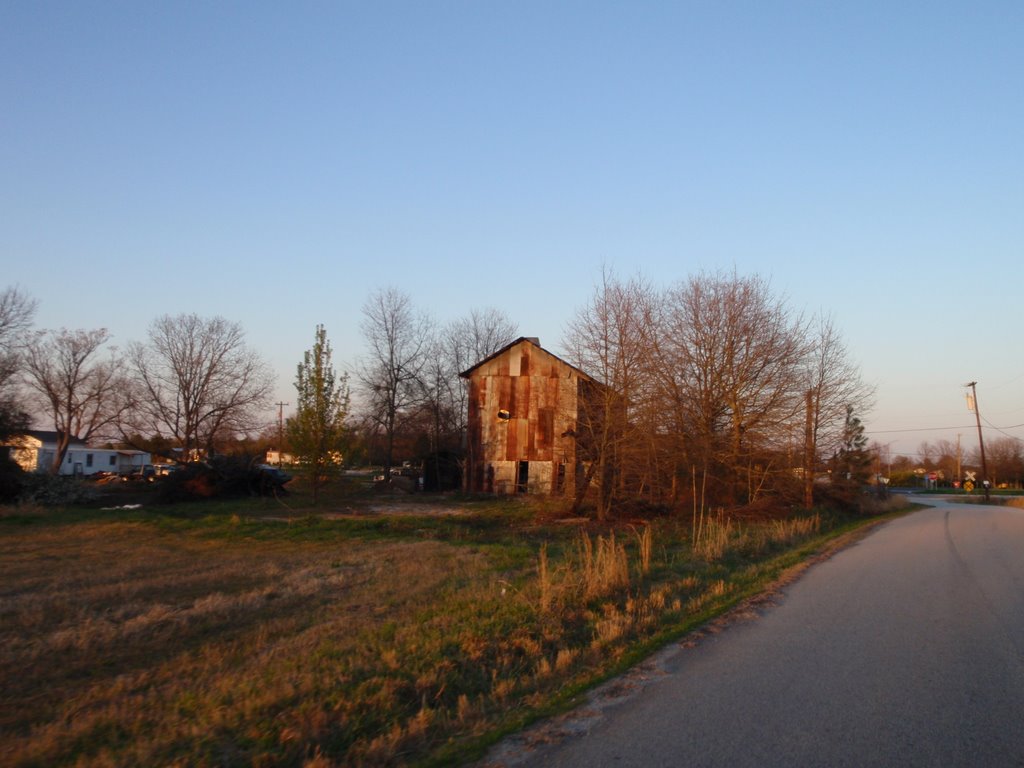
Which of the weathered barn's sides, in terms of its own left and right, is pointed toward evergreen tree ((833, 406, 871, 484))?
left

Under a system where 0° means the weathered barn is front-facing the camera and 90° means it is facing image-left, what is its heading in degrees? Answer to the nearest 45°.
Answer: approximately 0°

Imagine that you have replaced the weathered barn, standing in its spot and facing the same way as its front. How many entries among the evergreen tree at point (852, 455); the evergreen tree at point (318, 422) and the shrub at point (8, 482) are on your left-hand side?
1

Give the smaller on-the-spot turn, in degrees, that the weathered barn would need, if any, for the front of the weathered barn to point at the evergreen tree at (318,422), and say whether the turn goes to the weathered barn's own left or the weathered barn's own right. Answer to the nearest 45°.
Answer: approximately 45° to the weathered barn's own right

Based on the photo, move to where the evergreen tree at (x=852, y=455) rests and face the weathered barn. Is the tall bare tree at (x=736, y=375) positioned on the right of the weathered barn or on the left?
left

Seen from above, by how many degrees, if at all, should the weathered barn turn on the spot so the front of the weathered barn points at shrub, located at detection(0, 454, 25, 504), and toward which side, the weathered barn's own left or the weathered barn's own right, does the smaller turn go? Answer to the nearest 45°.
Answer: approximately 45° to the weathered barn's own right

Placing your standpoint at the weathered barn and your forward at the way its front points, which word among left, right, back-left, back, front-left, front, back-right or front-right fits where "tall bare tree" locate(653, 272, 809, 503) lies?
front-left

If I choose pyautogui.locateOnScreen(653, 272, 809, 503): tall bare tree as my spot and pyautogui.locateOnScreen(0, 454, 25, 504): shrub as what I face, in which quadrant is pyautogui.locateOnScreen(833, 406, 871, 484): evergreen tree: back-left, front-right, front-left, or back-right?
back-right
